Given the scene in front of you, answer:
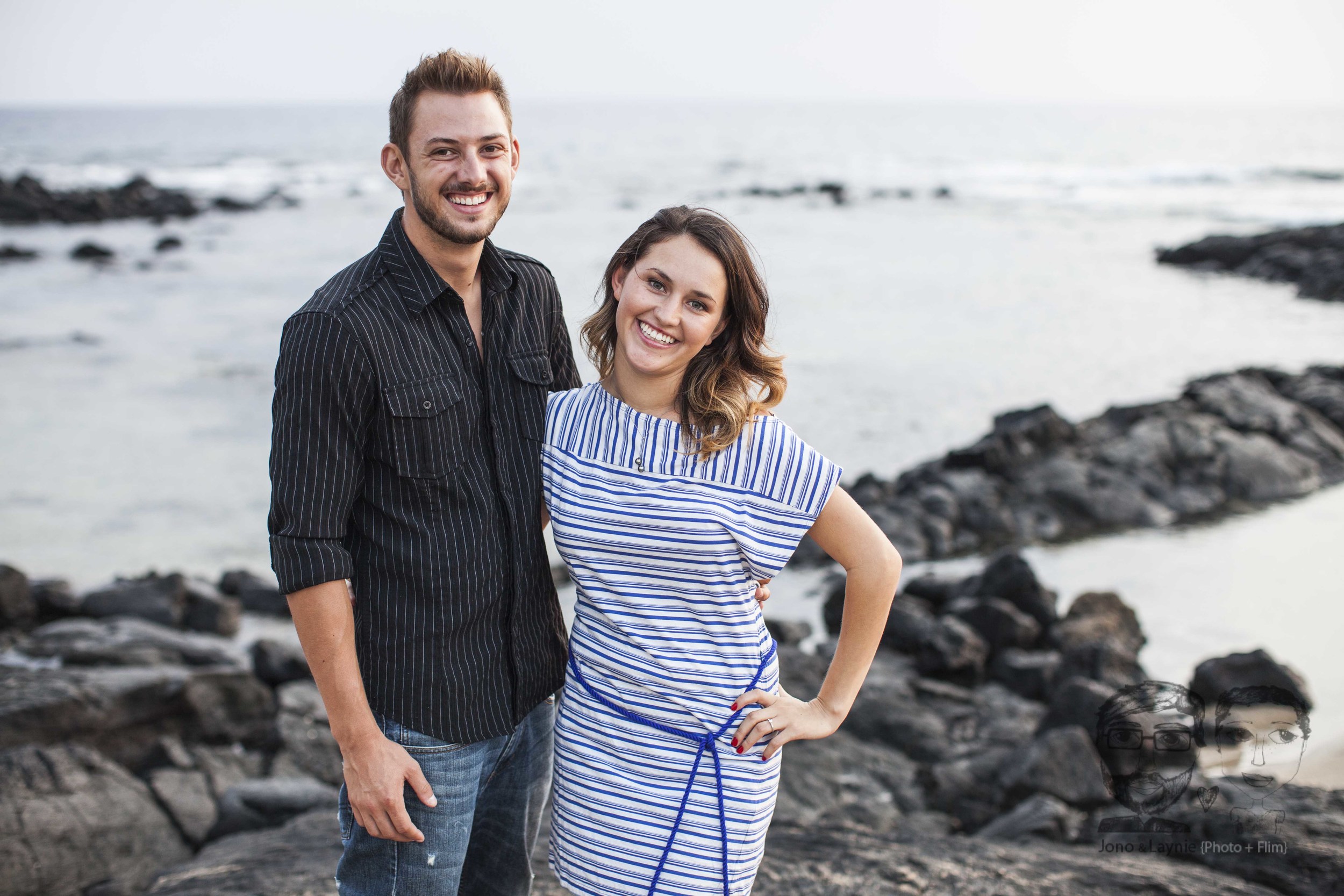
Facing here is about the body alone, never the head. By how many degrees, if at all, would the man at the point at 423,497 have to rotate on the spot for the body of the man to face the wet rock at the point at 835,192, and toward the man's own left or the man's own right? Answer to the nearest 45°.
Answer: approximately 135° to the man's own left

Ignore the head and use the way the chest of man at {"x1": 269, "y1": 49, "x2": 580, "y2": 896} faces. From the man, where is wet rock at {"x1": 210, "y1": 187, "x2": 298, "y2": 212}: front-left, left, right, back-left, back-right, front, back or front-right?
back-left

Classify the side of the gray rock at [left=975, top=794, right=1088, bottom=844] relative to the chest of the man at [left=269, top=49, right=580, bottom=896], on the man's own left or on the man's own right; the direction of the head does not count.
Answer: on the man's own left

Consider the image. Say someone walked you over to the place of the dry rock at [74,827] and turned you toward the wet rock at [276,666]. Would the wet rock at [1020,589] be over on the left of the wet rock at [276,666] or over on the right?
right

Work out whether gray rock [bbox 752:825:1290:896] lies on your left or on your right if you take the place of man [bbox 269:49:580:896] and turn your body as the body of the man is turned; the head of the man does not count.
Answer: on your left

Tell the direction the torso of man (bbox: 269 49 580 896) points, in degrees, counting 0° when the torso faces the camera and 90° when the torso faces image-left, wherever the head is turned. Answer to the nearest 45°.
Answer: approximately 315°
